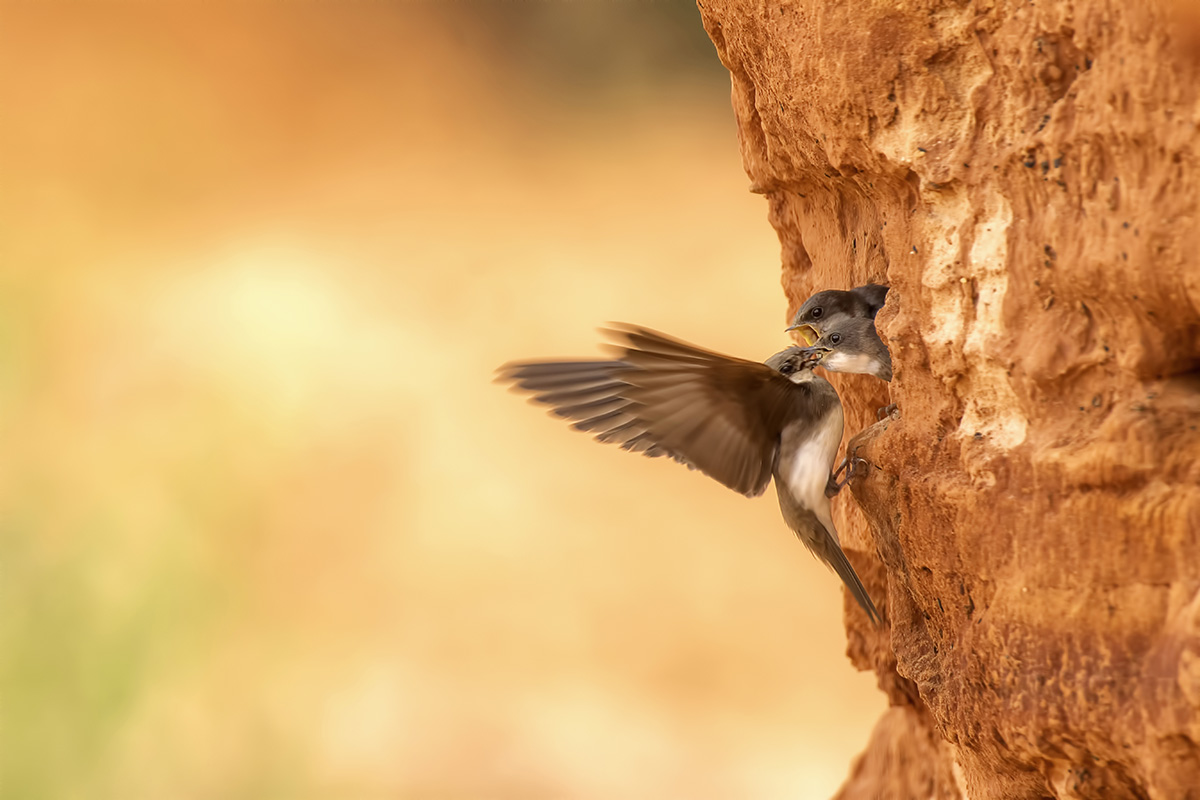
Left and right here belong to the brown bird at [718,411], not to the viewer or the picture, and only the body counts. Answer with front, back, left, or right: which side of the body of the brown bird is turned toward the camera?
right
